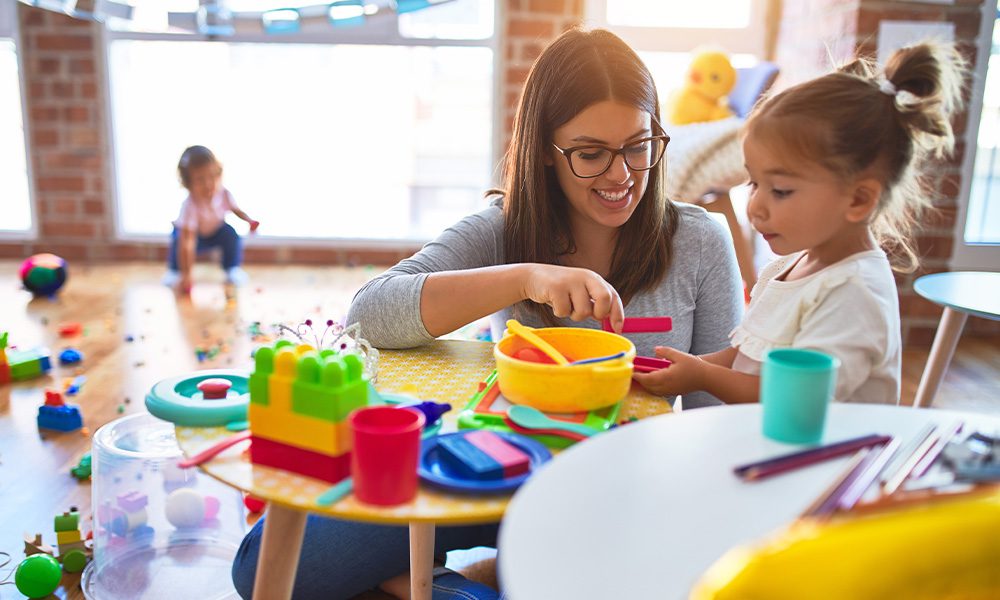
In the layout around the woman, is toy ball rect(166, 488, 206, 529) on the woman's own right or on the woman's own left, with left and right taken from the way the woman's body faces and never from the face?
on the woman's own right

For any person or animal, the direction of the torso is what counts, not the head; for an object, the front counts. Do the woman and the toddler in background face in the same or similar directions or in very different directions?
same or similar directions

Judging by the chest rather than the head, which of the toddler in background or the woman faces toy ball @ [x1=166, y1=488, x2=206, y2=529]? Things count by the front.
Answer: the toddler in background

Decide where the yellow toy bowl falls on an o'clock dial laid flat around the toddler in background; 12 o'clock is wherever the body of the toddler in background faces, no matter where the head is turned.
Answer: The yellow toy bowl is roughly at 12 o'clock from the toddler in background.

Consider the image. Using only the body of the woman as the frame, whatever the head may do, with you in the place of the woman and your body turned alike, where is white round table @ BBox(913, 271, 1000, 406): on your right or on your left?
on your left

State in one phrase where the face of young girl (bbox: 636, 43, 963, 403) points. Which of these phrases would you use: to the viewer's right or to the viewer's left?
to the viewer's left

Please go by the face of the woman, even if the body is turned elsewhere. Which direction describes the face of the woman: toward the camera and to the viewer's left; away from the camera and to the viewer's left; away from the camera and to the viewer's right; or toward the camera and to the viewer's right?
toward the camera and to the viewer's right

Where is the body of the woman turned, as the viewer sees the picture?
toward the camera

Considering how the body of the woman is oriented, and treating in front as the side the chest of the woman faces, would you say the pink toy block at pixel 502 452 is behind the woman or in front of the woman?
in front

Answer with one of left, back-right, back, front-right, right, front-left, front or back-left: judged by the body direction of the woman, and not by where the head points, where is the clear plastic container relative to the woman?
right

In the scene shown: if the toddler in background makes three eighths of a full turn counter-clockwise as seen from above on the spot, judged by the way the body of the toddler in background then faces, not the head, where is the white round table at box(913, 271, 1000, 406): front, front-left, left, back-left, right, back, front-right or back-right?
right

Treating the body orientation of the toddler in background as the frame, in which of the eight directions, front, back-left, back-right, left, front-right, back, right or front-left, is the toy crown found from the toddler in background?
front

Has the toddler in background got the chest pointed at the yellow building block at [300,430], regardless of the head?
yes

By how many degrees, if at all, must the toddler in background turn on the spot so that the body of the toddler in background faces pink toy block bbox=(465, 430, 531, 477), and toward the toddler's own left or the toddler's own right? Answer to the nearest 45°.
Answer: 0° — they already face it

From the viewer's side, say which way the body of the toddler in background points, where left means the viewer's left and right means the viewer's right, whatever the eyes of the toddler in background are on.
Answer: facing the viewer

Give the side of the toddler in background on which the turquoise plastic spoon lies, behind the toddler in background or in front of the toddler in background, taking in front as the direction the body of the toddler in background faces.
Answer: in front
